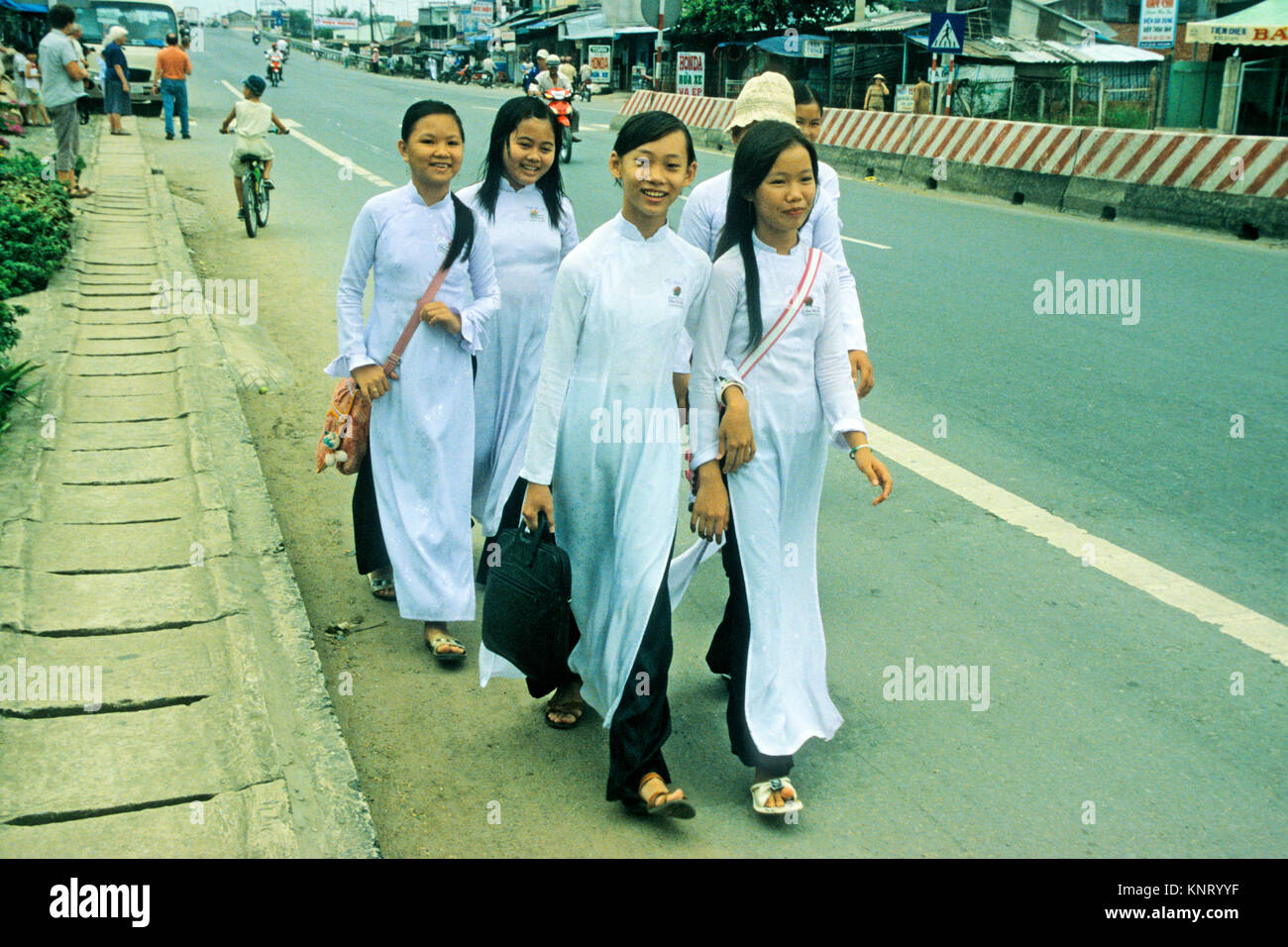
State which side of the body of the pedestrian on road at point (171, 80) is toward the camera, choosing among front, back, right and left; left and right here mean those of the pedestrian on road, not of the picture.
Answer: back

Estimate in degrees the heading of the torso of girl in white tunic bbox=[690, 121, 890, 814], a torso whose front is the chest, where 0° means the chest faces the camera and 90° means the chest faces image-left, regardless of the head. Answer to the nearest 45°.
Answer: approximately 315°

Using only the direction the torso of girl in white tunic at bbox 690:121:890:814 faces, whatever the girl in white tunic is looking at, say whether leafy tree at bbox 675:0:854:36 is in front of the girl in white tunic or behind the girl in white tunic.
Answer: behind

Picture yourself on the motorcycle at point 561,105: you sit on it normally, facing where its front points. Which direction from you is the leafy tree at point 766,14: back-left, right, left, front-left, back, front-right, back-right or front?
back

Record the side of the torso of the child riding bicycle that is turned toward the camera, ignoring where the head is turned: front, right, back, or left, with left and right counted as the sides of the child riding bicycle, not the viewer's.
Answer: back

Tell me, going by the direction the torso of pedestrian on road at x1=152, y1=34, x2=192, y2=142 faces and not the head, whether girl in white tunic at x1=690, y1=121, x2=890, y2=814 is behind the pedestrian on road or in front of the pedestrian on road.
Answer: behind

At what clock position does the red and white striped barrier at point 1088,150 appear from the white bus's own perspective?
The red and white striped barrier is roughly at 11 o'clock from the white bus.
